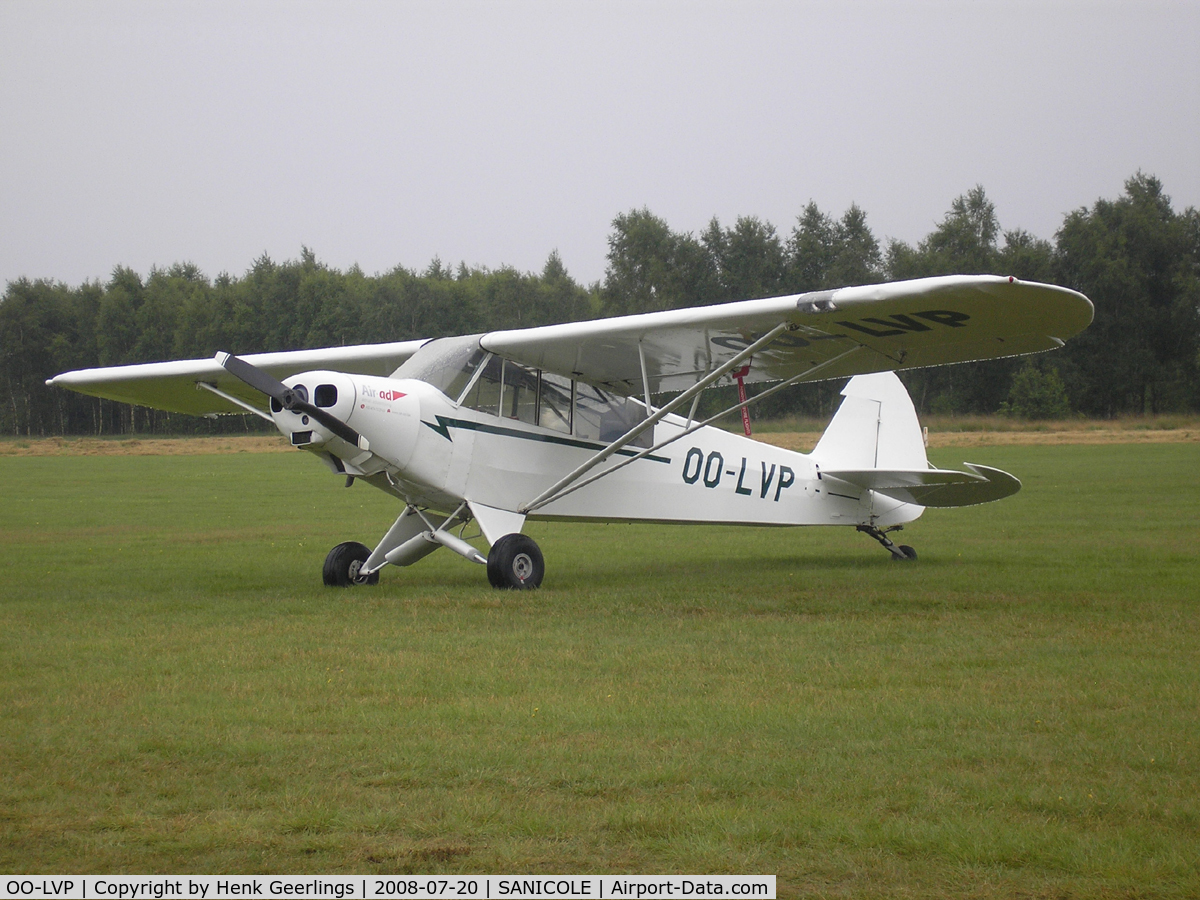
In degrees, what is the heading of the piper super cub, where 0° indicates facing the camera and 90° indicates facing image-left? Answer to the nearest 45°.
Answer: approximately 45°
